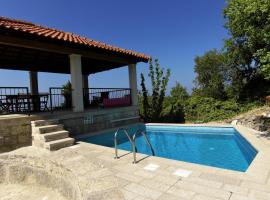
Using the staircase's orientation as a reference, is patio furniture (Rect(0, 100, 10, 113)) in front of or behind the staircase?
behind

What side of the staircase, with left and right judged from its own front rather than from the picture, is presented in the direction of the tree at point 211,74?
left

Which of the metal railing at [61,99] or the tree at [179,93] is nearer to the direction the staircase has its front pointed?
the tree

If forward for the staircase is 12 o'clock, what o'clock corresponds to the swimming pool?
The swimming pool is roughly at 11 o'clock from the staircase.

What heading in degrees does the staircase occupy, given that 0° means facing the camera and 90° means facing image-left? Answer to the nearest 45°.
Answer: approximately 315°

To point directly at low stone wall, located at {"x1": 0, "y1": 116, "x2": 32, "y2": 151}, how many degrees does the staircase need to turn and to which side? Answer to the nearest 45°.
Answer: approximately 180°

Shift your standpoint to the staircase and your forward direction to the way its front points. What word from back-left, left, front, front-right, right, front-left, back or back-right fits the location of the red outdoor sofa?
left

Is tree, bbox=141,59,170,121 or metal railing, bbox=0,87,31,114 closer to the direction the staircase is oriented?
the tree

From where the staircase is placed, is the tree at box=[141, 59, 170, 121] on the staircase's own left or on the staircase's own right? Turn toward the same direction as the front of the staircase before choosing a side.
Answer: on the staircase's own left

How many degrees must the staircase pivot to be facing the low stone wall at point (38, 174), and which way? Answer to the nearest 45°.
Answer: approximately 45° to its right
